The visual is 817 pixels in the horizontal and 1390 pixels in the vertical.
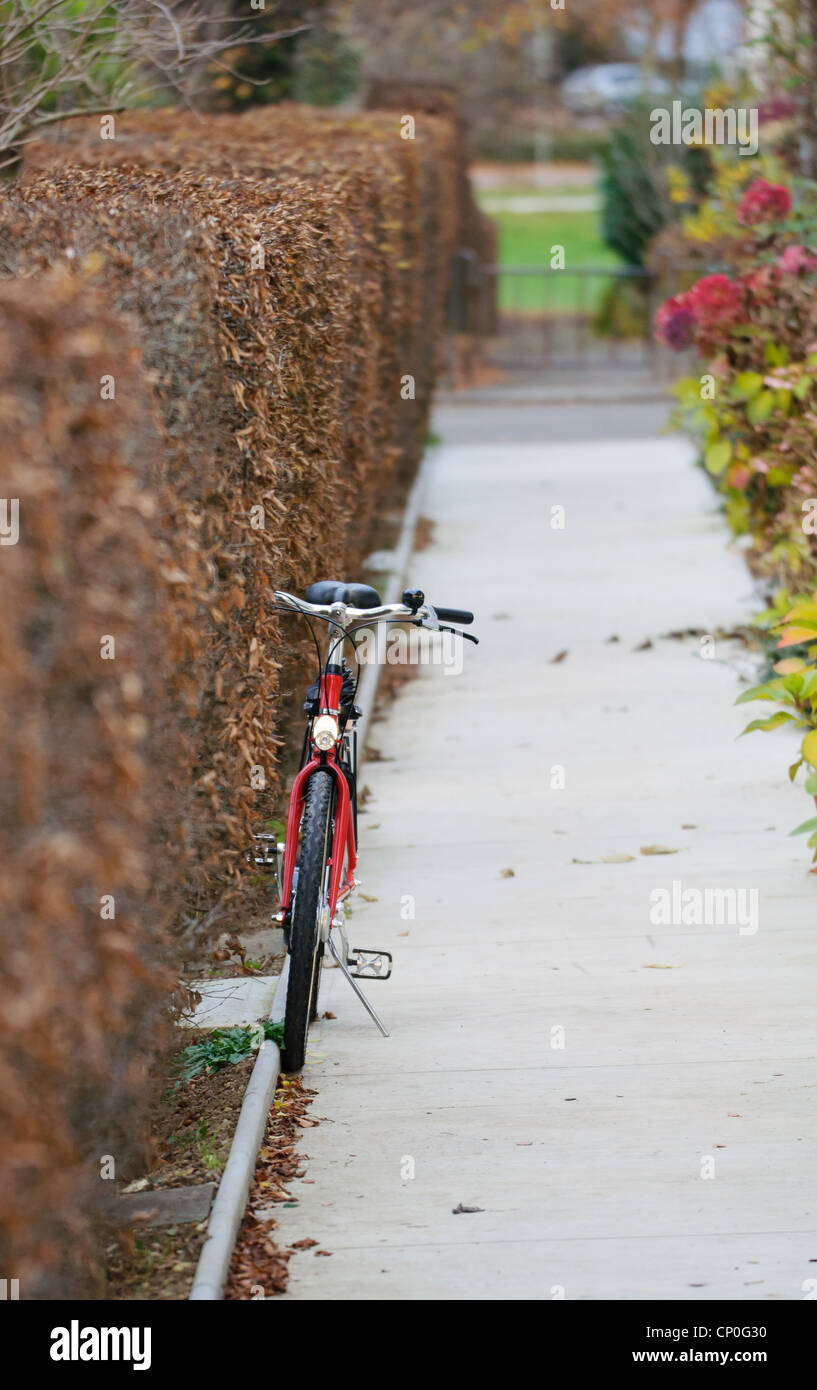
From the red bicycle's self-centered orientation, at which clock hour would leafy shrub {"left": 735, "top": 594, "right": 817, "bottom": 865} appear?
The leafy shrub is roughly at 8 o'clock from the red bicycle.

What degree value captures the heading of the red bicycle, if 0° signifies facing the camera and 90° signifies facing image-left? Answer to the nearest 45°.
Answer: approximately 0°

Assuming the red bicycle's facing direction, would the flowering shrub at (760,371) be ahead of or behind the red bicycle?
behind

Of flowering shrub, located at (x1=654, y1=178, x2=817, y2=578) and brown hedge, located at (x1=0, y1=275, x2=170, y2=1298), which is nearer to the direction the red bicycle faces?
the brown hedge
